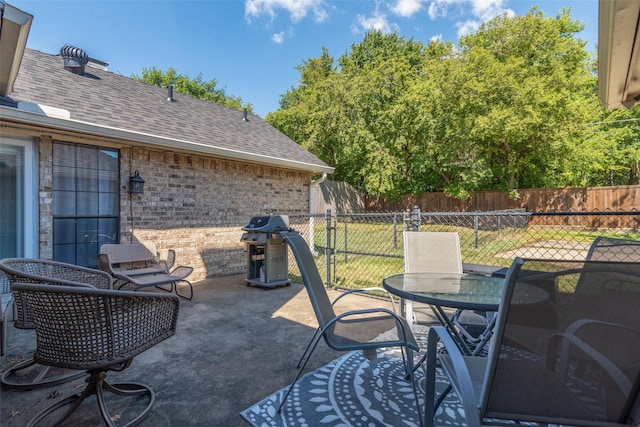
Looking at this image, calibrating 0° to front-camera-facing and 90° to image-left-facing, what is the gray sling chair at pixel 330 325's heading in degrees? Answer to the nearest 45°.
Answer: approximately 270°

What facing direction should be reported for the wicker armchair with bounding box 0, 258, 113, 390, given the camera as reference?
facing to the right of the viewer

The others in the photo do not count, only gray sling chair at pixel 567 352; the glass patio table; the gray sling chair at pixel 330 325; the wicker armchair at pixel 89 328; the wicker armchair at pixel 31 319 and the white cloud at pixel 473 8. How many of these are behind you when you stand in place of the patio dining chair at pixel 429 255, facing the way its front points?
1

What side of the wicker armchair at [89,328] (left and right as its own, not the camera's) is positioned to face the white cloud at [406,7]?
front

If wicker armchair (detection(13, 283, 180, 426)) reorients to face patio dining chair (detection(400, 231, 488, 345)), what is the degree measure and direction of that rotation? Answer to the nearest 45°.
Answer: approximately 45° to its right

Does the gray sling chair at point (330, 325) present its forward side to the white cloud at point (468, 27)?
no

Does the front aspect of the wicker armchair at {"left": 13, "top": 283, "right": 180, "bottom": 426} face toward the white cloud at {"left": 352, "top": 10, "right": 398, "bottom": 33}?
yes

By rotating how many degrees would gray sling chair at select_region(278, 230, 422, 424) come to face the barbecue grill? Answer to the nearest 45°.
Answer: approximately 90° to its left

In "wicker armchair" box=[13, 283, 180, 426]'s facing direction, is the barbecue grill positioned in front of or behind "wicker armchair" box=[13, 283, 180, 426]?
in front

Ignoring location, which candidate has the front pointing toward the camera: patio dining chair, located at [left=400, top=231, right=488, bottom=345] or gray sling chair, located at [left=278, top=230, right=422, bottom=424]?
the patio dining chair

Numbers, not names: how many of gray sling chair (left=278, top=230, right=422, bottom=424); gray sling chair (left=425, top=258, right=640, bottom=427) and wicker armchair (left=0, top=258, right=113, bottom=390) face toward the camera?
0

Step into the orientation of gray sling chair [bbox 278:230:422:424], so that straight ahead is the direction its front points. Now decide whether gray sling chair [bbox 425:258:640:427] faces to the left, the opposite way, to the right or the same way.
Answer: to the left

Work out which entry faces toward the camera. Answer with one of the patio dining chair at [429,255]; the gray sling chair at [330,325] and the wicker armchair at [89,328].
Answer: the patio dining chair

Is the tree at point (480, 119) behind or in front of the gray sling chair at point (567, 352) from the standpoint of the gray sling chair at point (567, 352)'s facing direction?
in front

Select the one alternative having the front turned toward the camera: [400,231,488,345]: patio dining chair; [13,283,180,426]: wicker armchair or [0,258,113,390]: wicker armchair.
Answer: the patio dining chair

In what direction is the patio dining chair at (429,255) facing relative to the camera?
toward the camera

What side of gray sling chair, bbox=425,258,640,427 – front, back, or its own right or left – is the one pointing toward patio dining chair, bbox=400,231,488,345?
front

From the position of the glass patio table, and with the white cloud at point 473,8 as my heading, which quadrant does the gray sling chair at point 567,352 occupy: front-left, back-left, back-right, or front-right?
back-right
